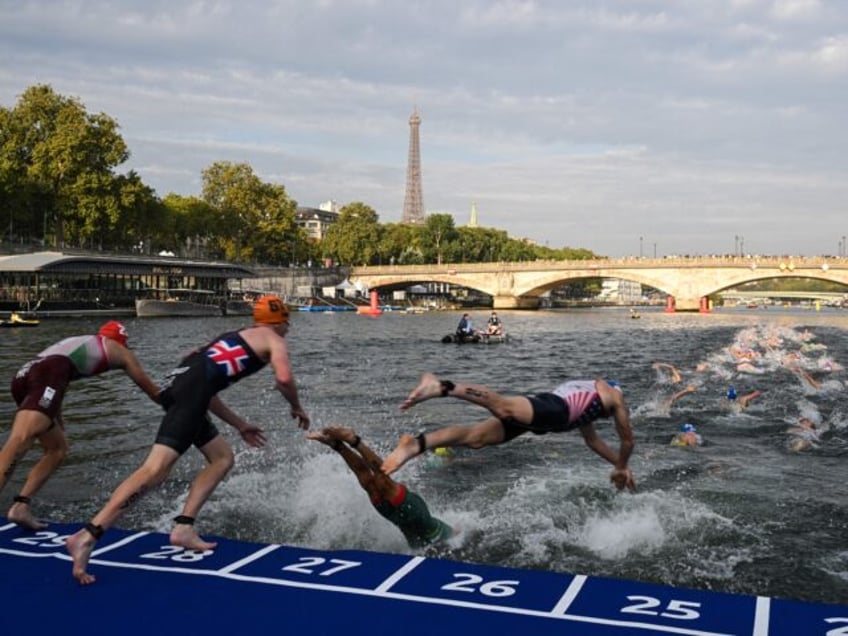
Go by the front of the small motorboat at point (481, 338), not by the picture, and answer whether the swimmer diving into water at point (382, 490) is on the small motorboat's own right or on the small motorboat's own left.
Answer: on the small motorboat's own right

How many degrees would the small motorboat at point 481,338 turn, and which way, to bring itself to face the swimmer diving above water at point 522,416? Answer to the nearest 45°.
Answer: approximately 90° to its right

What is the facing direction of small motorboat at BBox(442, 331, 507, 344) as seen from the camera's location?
facing to the right of the viewer

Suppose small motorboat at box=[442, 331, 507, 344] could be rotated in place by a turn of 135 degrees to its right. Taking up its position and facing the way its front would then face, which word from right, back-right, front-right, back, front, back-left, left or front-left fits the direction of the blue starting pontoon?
front-left

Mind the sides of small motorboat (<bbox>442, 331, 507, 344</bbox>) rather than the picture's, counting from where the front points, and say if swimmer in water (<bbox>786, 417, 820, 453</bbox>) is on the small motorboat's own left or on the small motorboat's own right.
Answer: on the small motorboat's own right
